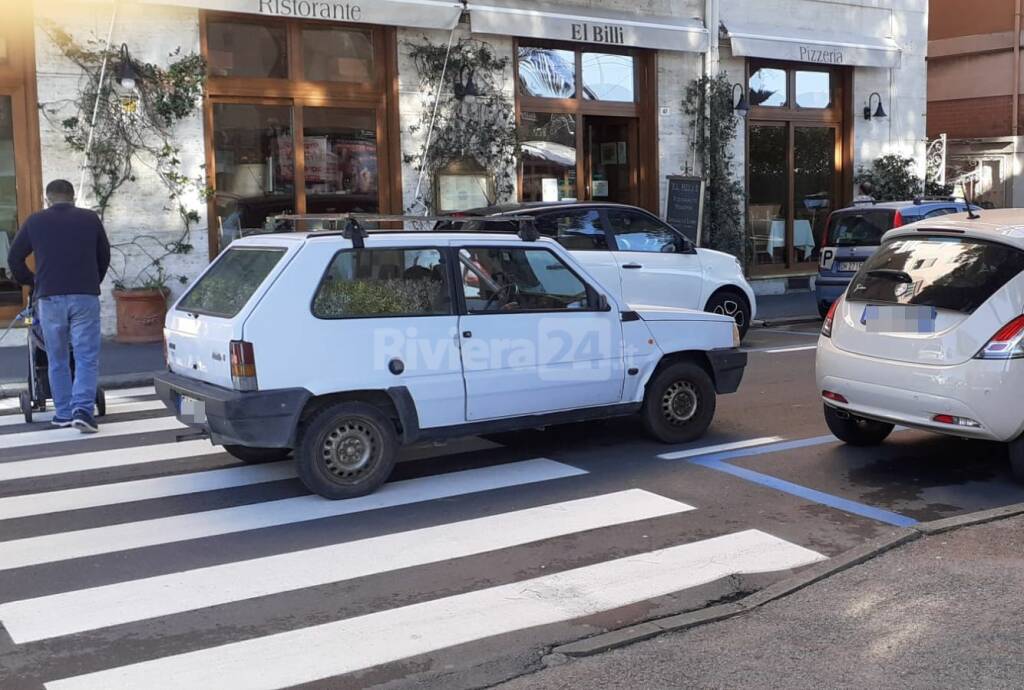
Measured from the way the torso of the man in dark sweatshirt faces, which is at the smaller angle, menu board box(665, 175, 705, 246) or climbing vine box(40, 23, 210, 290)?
the climbing vine

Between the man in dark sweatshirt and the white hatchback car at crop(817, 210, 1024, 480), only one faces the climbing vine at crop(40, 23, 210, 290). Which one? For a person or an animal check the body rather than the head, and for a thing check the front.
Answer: the man in dark sweatshirt

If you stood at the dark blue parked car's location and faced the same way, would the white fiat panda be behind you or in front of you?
behind

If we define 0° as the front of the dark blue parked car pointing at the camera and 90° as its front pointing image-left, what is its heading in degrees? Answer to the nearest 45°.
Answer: approximately 225°

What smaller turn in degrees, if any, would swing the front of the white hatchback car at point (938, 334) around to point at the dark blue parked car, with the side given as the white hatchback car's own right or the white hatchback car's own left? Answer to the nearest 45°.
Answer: approximately 45° to the white hatchback car's own left

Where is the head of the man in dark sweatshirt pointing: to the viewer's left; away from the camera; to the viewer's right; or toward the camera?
away from the camera

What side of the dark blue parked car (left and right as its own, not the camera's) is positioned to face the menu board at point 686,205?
left

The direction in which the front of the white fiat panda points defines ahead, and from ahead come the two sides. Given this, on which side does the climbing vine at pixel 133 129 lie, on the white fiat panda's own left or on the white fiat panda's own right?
on the white fiat panda's own left

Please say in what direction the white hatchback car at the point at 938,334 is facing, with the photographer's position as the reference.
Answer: facing away from the viewer and to the right of the viewer

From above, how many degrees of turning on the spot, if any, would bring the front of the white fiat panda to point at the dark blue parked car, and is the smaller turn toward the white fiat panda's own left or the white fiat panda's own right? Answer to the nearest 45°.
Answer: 0° — it already faces it

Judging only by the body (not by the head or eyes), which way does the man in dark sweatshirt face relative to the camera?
away from the camera

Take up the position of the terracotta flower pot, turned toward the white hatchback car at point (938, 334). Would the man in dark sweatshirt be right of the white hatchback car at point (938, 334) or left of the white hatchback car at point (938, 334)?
right
